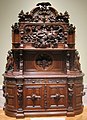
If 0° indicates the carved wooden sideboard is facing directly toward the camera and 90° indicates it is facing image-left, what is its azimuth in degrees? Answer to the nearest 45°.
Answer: approximately 0°
